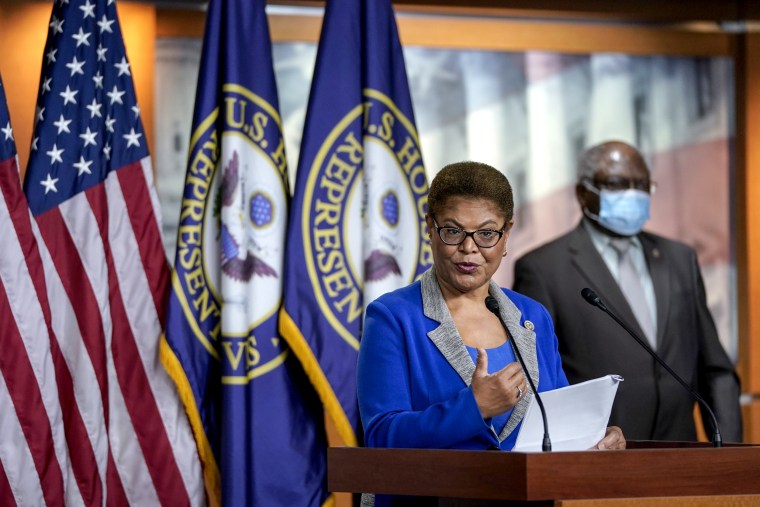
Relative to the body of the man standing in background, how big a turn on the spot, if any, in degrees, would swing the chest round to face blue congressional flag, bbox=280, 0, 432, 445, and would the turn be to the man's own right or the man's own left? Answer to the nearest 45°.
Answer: approximately 135° to the man's own right

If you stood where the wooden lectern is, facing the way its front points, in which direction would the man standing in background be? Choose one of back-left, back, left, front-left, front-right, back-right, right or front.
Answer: back-left

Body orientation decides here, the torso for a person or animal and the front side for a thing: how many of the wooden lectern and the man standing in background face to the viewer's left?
0

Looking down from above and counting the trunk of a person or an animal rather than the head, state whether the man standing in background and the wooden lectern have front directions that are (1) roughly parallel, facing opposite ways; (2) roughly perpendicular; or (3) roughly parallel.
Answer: roughly parallel

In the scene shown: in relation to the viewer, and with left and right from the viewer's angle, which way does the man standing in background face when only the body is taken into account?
facing the viewer and to the right of the viewer

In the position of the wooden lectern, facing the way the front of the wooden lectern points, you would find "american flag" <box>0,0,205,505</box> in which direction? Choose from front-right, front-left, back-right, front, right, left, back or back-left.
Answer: back

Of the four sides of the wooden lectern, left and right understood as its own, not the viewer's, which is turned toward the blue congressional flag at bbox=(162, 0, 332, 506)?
back

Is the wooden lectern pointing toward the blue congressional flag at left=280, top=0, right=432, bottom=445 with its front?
no

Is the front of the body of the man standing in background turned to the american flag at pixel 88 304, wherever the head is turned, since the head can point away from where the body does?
no

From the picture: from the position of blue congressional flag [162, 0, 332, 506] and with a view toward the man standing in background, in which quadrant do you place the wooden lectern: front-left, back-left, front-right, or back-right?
front-right

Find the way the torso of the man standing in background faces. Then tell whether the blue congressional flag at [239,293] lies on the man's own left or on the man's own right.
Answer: on the man's own right

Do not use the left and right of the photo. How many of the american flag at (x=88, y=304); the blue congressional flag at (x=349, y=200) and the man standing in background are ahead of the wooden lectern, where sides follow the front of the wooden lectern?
0
